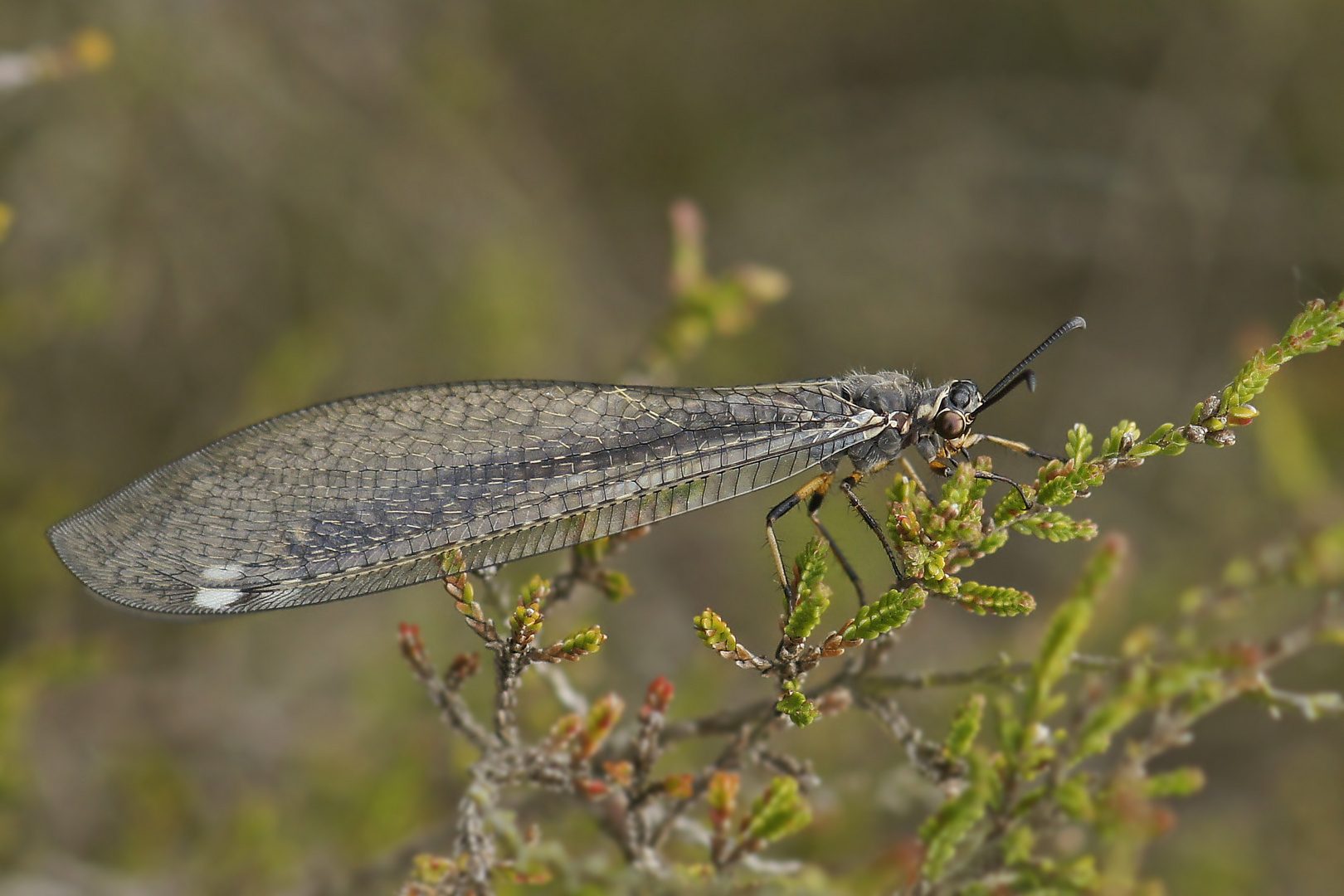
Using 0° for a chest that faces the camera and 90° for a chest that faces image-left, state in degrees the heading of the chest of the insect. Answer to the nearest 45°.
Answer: approximately 270°
